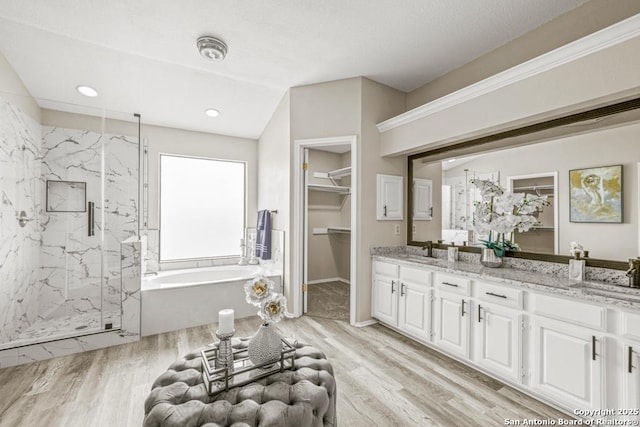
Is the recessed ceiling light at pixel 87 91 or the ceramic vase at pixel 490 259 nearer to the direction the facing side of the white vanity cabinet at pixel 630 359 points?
the recessed ceiling light

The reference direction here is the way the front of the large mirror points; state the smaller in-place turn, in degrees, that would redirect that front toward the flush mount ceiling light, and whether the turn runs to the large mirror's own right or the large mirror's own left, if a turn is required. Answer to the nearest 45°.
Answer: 0° — it already faces it

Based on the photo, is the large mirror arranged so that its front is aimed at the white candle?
yes

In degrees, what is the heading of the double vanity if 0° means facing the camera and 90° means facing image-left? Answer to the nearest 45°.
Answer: approximately 45°
